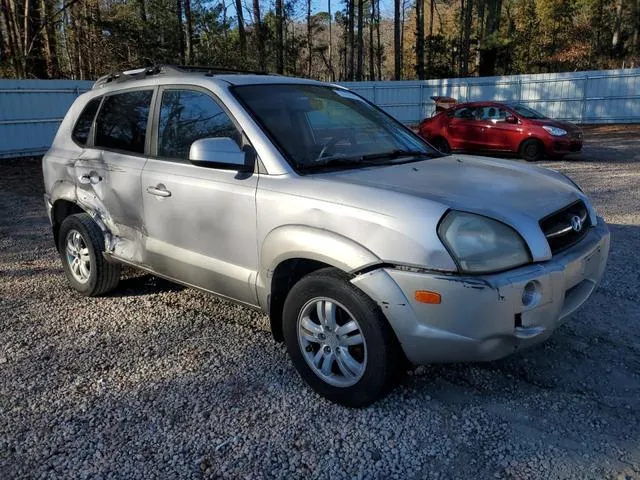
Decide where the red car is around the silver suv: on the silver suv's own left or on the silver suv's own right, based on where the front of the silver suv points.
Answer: on the silver suv's own left

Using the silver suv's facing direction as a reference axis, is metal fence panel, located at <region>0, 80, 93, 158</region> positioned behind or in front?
behind

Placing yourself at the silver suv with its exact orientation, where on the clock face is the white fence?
The white fence is roughly at 8 o'clock from the silver suv.

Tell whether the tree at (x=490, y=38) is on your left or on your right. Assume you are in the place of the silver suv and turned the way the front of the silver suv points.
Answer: on your left
